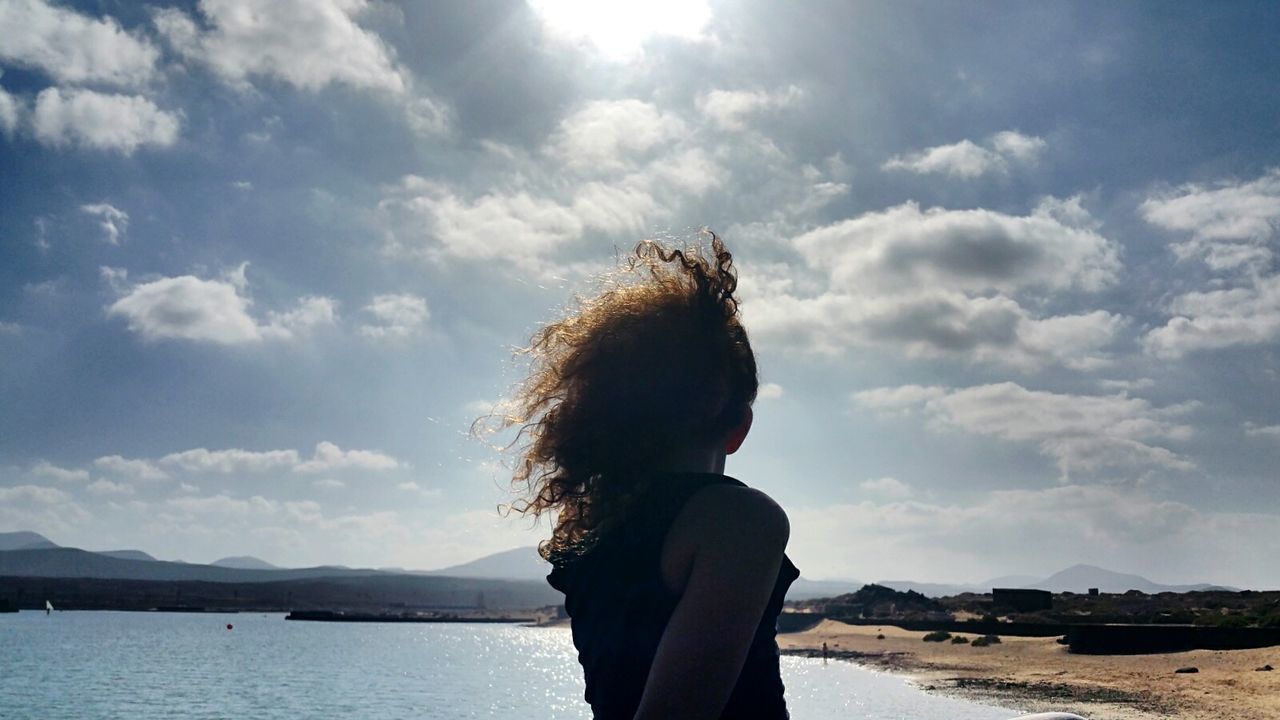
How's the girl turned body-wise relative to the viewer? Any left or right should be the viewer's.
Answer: facing away from the viewer and to the right of the viewer
